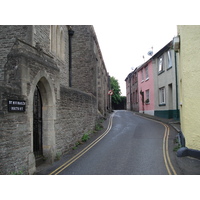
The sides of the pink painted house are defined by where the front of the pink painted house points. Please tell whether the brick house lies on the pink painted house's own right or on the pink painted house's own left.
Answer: on the pink painted house's own right

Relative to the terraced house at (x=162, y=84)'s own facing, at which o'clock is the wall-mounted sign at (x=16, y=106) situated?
The wall-mounted sign is roughly at 11 o'clock from the terraced house.

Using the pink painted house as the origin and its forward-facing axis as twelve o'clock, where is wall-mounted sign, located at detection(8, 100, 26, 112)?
The wall-mounted sign is roughly at 11 o'clock from the pink painted house.

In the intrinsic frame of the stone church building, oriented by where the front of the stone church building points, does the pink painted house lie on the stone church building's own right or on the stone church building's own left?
on the stone church building's own left

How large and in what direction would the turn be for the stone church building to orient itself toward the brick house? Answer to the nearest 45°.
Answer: approximately 90° to its left

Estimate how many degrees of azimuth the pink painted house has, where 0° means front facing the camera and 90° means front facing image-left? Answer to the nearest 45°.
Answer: approximately 45°

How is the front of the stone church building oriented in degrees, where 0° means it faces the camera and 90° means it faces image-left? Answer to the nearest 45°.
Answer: approximately 315°

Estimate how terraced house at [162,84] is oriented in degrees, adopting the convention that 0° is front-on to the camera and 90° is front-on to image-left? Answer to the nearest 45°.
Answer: approximately 45°
